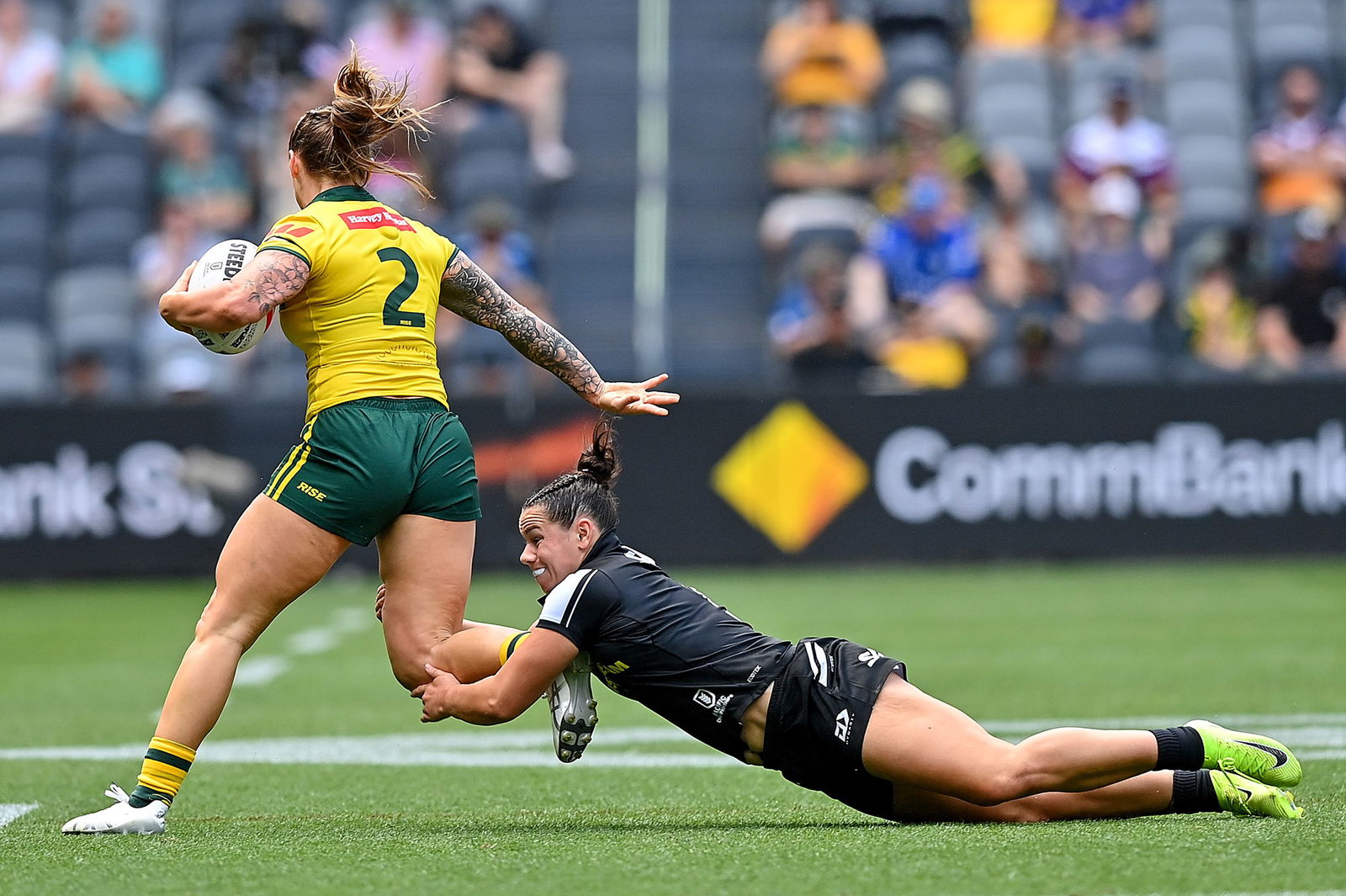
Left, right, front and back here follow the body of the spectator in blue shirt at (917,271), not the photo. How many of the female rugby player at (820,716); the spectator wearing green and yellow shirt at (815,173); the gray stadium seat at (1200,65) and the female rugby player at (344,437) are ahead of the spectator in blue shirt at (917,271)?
2

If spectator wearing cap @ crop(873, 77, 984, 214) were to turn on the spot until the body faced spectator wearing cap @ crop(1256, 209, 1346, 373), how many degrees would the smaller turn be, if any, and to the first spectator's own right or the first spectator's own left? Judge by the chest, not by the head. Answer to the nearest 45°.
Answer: approximately 90° to the first spectator's own left

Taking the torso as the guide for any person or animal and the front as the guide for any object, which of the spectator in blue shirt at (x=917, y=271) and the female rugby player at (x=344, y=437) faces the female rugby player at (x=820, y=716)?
the spectator in blue shirt

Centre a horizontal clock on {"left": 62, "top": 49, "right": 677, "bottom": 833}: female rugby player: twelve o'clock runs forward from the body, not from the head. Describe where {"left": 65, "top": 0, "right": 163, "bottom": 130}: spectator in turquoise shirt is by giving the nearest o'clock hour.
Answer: The spectator in turquoise shirt is roughly at 1 o'clock from the female rugby player.

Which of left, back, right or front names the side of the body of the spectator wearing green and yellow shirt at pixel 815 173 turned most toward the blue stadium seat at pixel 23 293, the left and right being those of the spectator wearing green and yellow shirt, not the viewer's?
right

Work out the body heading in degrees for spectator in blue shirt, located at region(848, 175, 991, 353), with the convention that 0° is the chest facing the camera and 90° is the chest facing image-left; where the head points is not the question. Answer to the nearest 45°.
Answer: approximately 0°

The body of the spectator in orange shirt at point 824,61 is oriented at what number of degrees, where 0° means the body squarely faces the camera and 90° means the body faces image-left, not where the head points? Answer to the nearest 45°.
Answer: approximately 0°

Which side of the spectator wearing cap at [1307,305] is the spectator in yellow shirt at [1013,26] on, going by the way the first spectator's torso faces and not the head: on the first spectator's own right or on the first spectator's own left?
on the first spectator's own right

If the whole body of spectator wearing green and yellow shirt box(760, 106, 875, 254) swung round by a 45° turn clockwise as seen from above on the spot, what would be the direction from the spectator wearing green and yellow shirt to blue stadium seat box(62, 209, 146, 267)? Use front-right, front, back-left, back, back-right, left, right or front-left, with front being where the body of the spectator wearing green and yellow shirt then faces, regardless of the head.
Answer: front-right

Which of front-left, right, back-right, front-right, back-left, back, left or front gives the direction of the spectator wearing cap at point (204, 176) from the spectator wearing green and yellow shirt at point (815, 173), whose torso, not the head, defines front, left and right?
right

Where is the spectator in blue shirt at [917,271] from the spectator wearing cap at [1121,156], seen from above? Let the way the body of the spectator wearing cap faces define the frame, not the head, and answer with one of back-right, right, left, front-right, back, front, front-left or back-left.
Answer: front-right

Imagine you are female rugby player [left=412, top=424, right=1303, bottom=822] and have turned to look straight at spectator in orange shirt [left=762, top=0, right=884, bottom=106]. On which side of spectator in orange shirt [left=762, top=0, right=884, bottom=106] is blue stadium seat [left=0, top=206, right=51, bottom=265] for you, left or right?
left

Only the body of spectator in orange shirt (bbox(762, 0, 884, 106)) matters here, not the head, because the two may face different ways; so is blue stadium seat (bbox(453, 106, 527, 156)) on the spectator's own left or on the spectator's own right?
on the spectator's own right

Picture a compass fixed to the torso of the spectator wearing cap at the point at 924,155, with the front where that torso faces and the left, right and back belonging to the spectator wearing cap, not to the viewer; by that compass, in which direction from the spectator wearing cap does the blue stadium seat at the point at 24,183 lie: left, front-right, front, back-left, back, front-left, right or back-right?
right
